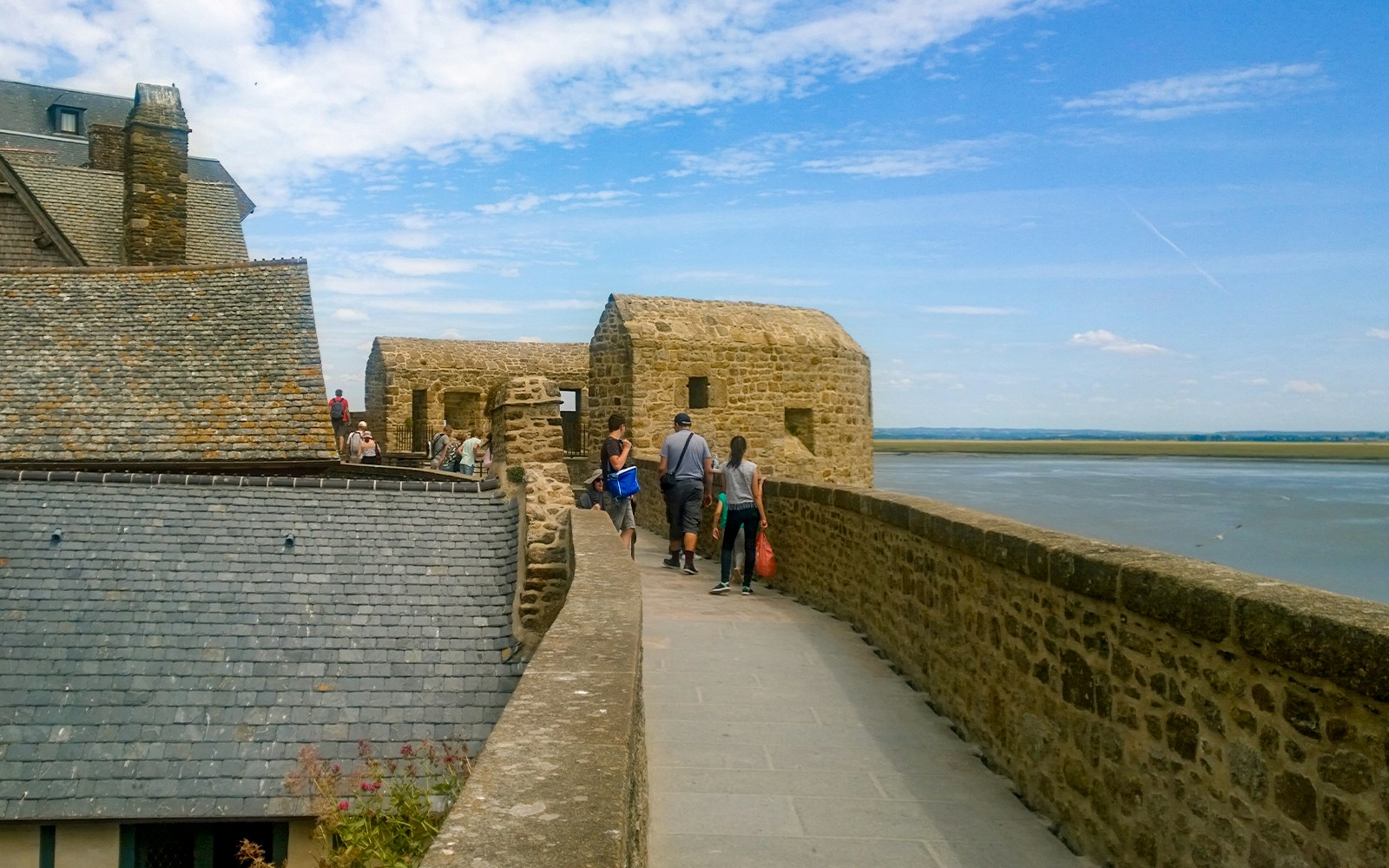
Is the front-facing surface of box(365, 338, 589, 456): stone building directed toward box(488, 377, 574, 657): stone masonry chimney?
yes

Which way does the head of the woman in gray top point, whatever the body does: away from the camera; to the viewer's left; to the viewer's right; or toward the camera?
away from the camera

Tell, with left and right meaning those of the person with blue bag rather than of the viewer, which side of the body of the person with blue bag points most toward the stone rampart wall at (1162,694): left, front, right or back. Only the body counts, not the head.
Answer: right

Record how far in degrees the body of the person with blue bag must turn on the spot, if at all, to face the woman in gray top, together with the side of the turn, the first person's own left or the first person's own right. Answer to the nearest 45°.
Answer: approximately 45° to the first person's own right

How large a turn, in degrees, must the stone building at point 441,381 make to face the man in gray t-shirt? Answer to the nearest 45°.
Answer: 0° — it already faces them

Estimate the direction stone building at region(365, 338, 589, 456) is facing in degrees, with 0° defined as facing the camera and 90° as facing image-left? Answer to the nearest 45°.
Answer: approximately 0°
